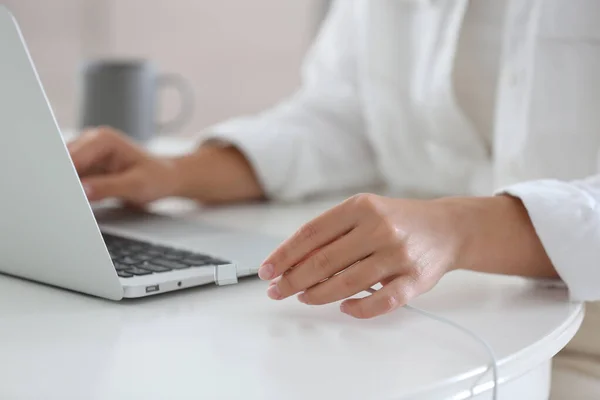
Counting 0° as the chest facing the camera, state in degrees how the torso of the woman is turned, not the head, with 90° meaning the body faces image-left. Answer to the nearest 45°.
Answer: approximately 45°

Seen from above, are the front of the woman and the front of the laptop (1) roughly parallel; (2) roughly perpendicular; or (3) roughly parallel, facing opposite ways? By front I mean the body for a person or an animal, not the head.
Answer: roughly parallel, facing opposite ways

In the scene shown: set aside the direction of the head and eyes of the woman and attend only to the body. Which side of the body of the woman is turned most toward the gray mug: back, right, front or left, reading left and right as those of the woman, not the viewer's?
right

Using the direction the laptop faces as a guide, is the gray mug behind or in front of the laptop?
in front

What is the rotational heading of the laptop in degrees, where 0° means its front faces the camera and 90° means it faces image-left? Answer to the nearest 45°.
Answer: approximately 225°
